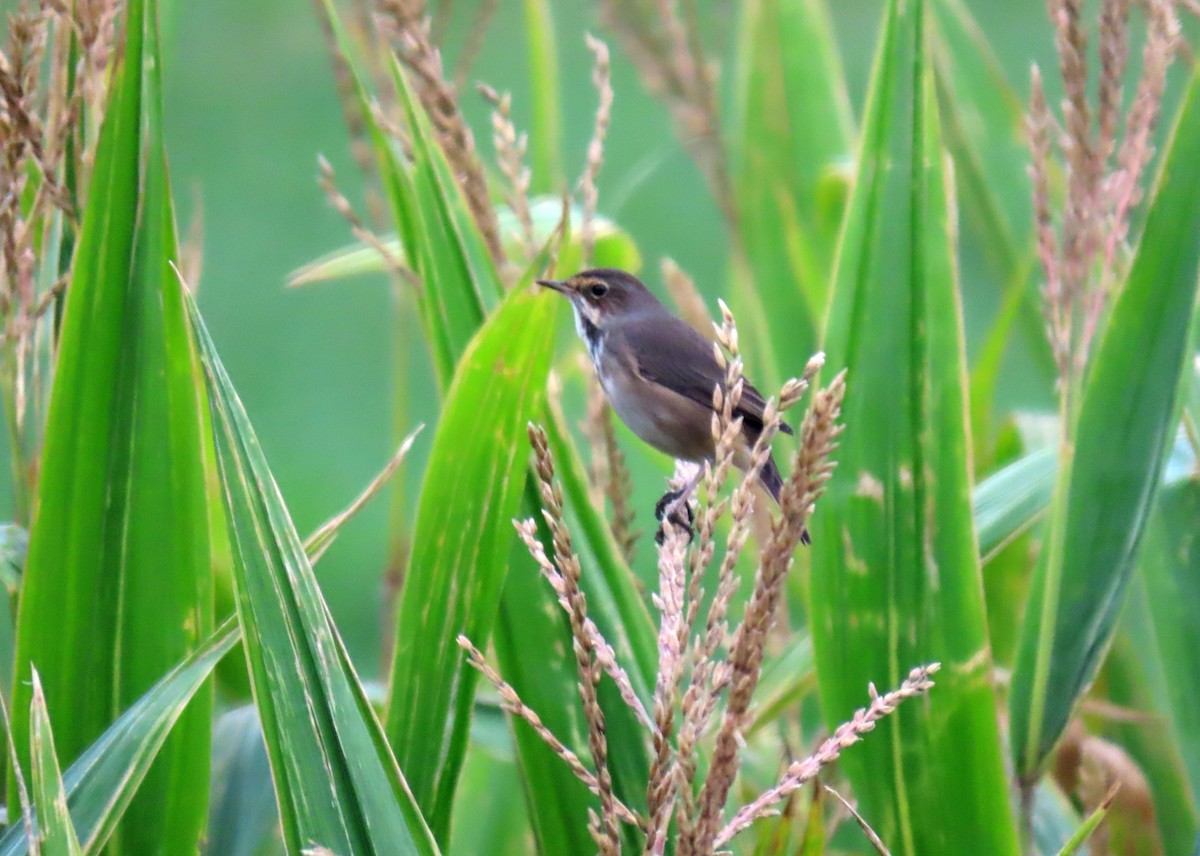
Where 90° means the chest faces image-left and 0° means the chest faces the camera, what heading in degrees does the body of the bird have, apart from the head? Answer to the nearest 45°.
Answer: approximately 90°
